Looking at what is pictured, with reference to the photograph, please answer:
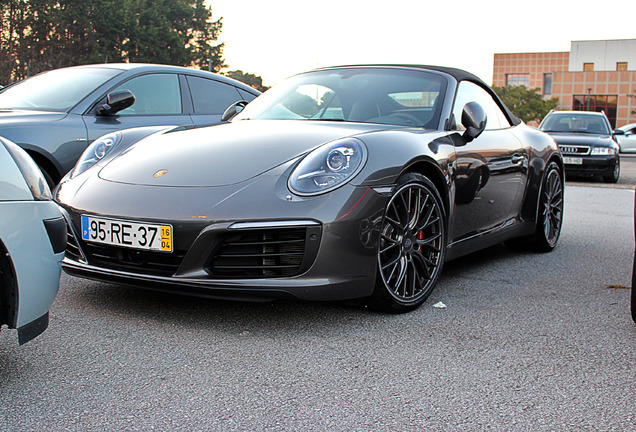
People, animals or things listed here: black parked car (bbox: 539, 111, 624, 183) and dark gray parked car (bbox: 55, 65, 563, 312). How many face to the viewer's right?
0

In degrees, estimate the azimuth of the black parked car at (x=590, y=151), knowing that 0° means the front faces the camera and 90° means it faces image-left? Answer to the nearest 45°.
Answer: approximately 0°

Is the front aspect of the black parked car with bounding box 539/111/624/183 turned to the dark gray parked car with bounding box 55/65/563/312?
yes

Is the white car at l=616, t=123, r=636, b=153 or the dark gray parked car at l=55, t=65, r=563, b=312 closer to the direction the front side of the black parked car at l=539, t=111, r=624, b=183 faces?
the dark gray parked car

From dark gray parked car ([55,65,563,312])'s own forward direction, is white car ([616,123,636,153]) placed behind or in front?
behind

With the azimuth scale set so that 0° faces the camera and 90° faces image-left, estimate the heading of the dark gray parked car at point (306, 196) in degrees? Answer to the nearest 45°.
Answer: approximately 45°

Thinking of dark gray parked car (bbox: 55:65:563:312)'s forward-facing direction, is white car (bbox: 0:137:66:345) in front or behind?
in front
